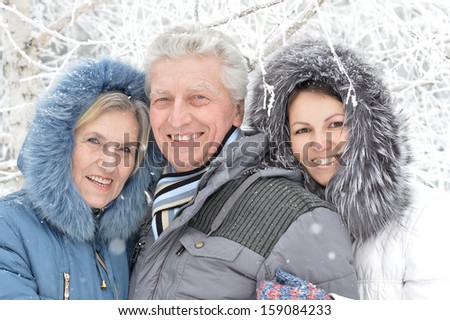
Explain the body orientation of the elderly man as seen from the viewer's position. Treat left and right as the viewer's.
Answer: facing the viewer and to the left of the viewer

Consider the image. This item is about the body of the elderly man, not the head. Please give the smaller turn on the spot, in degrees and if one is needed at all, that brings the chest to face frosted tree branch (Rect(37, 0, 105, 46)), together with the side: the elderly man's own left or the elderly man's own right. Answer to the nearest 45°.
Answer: approximately 90° to the elderly man's own right
